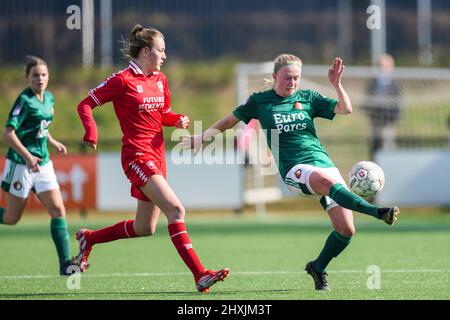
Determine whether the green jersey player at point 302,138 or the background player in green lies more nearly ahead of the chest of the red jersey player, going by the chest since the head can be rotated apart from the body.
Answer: the green jersey player

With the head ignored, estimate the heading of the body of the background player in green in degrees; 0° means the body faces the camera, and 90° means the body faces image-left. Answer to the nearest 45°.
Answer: approximately 315°

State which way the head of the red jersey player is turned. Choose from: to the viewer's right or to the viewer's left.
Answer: to the viewer's right

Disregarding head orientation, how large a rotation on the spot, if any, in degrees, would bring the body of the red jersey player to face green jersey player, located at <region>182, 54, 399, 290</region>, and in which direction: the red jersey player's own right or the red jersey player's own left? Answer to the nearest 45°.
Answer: approximately 45° to the red jersey player's own left

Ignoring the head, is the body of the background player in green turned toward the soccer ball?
yes

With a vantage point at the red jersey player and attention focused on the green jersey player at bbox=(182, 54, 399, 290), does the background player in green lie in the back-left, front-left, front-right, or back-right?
back-left

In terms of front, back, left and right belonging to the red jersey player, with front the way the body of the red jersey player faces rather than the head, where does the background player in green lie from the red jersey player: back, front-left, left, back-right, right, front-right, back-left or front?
back

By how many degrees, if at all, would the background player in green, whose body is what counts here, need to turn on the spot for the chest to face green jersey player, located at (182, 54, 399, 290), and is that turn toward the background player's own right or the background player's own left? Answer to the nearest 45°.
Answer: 0° — they already face them

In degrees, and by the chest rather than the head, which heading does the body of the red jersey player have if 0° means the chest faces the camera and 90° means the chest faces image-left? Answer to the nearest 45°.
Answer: approximately 315°
